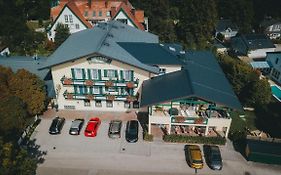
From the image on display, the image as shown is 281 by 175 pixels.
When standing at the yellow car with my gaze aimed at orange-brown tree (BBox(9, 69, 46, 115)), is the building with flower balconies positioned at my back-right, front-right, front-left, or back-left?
front-right

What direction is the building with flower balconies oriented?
toward the camera

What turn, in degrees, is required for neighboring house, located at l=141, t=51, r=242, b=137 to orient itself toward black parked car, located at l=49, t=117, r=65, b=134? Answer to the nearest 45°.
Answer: approximately 90° to its right

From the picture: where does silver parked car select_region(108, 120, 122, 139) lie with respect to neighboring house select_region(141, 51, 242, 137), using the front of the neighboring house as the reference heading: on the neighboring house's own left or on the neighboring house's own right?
on the neighboring house's own right

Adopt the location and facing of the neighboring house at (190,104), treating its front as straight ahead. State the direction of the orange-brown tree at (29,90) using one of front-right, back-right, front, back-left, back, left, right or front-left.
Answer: right

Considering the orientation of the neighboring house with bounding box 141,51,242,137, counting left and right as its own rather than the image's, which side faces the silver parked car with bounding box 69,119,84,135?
right

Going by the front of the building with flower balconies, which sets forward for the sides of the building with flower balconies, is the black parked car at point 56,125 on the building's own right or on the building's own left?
on the building's own right

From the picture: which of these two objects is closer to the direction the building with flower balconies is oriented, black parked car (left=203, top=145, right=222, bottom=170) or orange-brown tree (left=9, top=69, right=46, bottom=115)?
the black parked car

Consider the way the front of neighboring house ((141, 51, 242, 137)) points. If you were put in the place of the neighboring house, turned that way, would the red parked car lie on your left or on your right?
on your right

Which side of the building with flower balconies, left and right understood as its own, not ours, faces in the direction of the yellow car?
front

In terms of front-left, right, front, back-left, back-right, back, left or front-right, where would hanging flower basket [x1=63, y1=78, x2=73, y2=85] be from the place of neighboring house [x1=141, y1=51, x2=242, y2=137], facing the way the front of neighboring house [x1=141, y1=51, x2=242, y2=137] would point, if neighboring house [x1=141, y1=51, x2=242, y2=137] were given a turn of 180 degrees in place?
left

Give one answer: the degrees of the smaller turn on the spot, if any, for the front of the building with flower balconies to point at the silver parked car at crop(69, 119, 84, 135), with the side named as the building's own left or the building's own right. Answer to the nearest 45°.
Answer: approximately 90° to the building's own right
